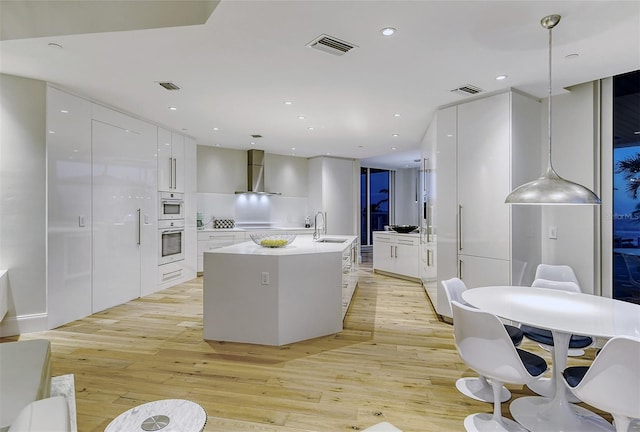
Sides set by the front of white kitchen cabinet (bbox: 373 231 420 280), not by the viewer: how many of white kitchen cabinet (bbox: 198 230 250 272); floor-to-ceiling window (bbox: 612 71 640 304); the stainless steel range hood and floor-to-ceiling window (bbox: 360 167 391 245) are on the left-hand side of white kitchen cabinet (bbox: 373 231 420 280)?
1

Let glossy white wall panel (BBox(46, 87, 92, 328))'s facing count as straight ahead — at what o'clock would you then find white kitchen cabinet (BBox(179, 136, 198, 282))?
The white kitchen cabinet is roughly at 9 o'clock from the glossy white wall panel.

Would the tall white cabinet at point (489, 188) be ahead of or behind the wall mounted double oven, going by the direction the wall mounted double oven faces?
ahead

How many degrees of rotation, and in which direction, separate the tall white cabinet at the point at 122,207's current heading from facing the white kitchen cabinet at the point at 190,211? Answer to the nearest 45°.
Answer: approximately 90° to its left

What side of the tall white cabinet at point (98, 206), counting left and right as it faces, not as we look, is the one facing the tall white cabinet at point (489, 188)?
front

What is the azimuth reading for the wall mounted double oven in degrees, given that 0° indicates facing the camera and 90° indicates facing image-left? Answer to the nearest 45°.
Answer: approximately 315°

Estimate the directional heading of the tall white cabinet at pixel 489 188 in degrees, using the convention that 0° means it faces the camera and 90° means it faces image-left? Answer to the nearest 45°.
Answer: approximately 45°

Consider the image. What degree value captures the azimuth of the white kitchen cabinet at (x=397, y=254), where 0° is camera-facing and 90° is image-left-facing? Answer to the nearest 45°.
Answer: approximately 45°

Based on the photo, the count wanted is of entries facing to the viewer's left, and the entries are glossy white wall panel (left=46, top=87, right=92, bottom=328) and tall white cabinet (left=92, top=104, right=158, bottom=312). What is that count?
0

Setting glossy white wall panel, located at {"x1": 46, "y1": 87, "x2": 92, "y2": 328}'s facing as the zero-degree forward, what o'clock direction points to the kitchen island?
The kitchen island is roughly at 12 o'clock from the glossy white wall panel.

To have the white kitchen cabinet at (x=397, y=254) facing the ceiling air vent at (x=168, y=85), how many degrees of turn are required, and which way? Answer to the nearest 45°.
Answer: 0° — it already faces it
